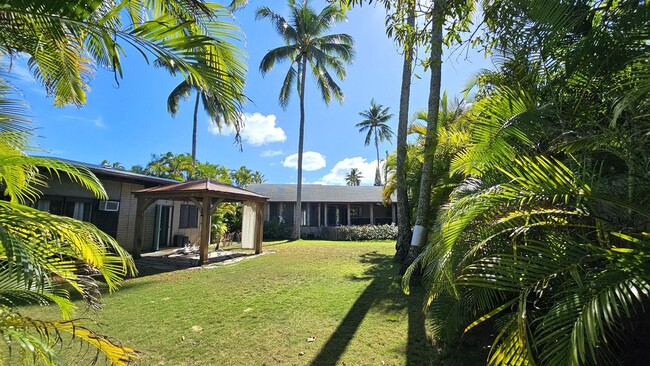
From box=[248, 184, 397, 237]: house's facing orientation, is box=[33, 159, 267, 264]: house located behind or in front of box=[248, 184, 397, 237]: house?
in front

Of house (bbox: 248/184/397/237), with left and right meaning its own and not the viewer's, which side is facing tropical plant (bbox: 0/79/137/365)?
front

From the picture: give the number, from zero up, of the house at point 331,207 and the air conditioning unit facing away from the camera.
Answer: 0

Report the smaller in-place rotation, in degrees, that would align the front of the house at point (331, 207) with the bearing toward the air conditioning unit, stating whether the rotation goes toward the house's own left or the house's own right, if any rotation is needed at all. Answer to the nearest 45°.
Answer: approximately 45° to the house's own right

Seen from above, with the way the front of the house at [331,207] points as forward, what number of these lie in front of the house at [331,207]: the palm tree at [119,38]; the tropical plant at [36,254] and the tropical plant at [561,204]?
3

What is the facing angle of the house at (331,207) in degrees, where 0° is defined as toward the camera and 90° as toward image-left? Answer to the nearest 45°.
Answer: approximately 0°

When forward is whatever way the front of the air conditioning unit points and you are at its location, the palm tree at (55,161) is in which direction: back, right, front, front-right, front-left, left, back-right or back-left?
front-right

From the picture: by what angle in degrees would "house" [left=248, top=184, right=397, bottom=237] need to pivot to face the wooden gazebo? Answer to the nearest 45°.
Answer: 0° — it already faces it

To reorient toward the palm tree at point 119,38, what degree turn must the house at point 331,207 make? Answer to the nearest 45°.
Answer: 0° — it already faces it

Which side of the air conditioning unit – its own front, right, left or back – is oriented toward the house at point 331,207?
left

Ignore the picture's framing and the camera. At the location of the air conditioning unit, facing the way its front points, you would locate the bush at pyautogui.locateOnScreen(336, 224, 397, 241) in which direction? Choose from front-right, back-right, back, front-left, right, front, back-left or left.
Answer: front-left

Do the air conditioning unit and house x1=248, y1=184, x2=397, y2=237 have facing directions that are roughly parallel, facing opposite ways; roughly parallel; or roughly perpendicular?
roughly perpendicular

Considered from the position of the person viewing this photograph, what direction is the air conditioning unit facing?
facing the viewer and to the right of the viewer

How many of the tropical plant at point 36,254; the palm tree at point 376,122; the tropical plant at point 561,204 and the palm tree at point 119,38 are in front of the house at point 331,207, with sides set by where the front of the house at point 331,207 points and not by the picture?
3
